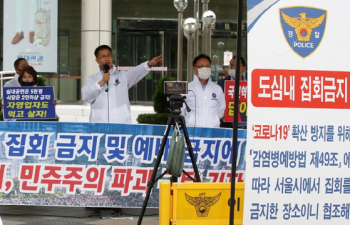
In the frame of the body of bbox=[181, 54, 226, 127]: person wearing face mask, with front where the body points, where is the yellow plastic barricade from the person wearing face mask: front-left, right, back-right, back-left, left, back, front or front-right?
front

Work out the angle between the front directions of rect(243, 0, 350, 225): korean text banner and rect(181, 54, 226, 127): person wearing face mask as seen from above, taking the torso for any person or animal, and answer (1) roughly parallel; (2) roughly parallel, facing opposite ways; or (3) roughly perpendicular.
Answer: roughly parallel

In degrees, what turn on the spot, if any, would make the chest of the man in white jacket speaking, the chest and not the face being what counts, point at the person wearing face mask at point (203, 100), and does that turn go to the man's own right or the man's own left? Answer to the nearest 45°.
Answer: approximately 90° to the man's own left

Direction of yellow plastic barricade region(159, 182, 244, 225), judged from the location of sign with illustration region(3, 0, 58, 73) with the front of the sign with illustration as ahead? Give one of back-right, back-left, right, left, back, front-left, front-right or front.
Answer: front

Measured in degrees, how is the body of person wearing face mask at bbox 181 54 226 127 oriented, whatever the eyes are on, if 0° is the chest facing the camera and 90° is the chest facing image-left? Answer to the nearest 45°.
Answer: approximately 0°

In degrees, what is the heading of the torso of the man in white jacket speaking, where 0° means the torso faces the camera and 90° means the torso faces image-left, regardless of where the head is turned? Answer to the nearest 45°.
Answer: approximately 0°

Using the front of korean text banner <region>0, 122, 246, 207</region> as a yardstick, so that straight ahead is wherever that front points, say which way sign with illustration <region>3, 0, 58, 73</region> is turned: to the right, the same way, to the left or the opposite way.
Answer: the same way

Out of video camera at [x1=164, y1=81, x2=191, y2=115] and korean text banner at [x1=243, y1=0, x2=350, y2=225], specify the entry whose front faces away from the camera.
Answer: the video camera

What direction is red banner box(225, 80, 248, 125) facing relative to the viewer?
toward the camera

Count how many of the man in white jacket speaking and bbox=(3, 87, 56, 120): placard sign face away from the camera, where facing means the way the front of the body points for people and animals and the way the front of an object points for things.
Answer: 0

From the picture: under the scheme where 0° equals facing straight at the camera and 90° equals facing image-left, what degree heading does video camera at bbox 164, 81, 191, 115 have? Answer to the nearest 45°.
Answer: approximately 180°
